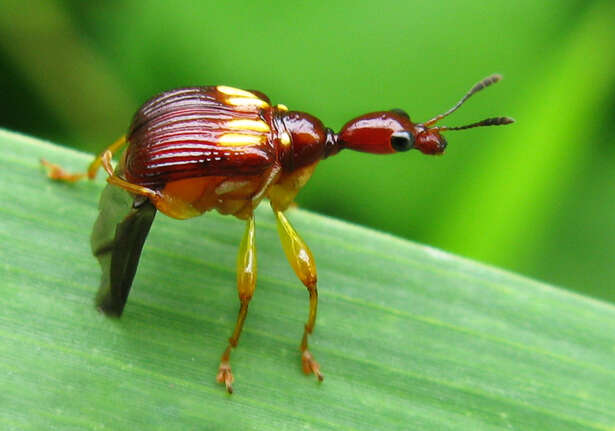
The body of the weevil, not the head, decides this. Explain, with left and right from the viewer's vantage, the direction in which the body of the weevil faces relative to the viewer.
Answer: facing to the right of the viewer
